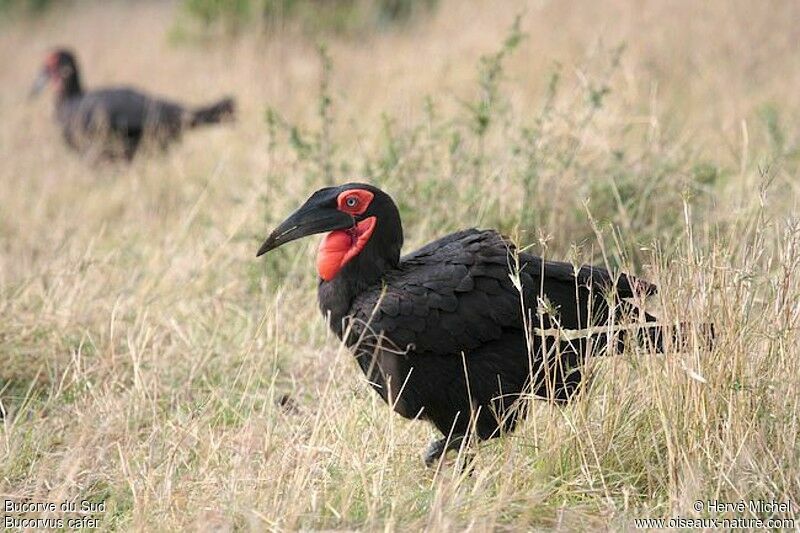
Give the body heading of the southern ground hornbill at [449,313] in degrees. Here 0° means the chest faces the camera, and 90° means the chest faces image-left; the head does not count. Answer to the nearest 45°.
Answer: approximately 90°

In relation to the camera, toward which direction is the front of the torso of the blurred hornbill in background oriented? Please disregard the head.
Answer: to the viewer's left

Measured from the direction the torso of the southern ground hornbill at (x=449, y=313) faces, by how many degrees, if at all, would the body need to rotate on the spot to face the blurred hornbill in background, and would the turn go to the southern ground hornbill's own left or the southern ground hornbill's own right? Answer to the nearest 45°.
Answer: approximately 45° to the southern ground hornbill's own right

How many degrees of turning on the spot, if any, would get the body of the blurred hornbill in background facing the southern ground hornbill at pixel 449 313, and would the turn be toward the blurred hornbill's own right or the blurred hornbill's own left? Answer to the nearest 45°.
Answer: approximately 90° to the blurred hornbill's own left

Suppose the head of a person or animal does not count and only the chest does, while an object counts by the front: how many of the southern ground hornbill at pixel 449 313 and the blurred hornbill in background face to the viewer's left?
2
